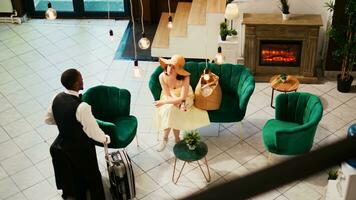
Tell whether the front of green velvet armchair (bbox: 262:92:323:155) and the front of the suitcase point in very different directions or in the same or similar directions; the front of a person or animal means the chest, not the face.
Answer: very different directions

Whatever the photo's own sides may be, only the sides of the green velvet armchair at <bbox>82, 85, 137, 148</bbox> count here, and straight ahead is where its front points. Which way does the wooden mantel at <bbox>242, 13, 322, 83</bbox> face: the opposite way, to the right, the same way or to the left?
to the right

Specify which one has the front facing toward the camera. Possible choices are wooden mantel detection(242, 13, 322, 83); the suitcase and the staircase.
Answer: the wooden mantel

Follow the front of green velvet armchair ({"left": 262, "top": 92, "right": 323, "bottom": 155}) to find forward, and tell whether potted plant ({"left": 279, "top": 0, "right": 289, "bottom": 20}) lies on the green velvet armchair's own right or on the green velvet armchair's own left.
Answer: on the green velvet armchair's own right

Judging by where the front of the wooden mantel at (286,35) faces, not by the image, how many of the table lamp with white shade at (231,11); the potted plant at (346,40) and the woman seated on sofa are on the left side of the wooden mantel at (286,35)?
1

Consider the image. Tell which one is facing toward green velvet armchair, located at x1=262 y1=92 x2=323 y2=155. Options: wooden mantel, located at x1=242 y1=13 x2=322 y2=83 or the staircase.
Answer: the wooden mantel

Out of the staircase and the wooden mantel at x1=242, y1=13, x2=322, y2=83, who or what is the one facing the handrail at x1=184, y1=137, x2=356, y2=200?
the wooden mantel

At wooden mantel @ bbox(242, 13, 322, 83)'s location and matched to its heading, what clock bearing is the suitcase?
The suitcase is roughly at 1 o'clock from the wooden mantel.

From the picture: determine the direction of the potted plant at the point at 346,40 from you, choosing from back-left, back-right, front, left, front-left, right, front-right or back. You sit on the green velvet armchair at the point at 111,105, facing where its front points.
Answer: front-left

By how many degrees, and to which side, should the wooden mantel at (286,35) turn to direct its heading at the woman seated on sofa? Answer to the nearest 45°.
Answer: approximately 45° to its right

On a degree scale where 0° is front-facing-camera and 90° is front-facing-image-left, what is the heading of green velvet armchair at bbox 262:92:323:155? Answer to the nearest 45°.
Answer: approximately 45°

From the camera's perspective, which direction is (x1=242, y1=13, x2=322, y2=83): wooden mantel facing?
toward the camera

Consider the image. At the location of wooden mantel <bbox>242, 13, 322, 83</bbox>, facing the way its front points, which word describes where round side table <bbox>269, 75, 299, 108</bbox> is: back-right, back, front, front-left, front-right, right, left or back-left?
front

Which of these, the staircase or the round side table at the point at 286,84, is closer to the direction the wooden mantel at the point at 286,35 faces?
the round side table

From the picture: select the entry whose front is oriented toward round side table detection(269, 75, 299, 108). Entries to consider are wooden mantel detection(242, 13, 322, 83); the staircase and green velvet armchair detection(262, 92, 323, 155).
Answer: the wooden mantel

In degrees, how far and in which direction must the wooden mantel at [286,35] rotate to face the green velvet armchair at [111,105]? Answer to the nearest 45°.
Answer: approximately 45° to its right
